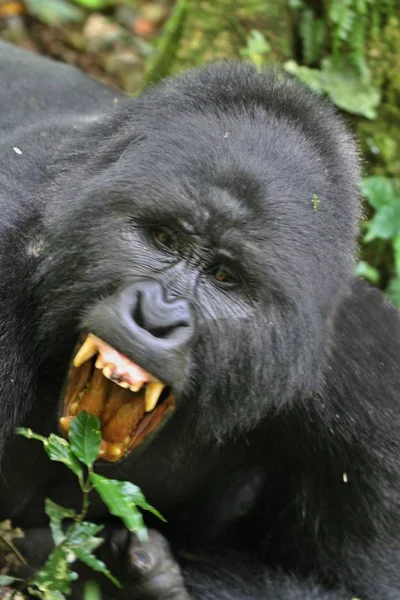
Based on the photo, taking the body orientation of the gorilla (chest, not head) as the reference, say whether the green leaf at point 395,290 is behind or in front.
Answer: behind

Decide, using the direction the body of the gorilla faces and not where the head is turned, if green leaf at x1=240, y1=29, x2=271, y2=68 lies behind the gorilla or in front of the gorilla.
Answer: behind

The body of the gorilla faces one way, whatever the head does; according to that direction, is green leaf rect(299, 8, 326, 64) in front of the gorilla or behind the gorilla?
behind

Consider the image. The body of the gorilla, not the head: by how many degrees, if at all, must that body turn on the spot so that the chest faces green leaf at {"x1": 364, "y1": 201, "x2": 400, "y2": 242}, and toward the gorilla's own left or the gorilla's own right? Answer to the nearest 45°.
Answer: approximately 180°

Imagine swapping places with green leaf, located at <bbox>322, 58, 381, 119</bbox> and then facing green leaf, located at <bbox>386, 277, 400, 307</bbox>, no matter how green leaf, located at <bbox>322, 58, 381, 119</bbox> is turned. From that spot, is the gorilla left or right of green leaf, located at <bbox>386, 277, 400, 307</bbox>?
right

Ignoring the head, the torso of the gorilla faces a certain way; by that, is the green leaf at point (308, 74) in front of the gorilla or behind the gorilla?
behind

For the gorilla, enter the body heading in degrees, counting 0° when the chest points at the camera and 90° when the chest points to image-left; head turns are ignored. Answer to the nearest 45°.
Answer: approximately 0°

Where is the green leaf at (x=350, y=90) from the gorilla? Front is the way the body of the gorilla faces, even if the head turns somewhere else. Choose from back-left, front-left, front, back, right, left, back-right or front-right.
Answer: back
